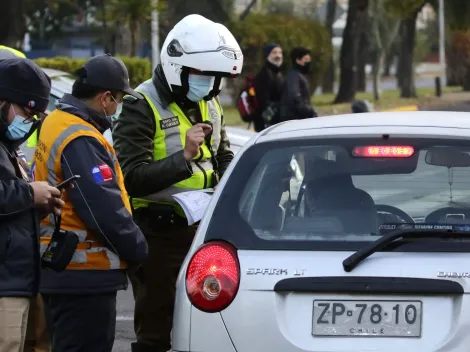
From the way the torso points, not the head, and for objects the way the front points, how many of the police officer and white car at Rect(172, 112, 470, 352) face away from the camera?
1

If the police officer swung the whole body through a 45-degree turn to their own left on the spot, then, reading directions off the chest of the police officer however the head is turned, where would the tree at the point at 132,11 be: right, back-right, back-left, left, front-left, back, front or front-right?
left

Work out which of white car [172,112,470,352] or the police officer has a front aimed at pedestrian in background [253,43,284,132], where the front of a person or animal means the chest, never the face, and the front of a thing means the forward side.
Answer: the white car

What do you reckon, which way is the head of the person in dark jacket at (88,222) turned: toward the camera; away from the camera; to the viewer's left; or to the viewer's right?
to the viewer's right

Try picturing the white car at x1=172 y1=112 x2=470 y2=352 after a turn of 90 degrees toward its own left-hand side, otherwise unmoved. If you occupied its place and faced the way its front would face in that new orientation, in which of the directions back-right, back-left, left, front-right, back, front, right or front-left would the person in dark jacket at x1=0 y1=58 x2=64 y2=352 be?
front

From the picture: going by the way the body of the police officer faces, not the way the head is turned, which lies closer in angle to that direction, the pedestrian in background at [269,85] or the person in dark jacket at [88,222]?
the person in dark jacket

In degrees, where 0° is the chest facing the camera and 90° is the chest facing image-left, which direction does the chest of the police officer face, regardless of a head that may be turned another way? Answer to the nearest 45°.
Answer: approximately 315°

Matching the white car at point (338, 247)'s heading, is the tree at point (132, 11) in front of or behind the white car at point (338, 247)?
in front

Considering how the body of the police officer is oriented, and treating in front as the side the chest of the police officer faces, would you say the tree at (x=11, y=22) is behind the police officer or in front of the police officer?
behind

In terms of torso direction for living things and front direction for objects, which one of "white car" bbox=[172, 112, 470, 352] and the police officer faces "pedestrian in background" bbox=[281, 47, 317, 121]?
the white car

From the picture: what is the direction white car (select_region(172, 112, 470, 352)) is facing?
away from the camera

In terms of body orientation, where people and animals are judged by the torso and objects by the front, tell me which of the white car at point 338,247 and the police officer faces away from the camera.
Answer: the white car

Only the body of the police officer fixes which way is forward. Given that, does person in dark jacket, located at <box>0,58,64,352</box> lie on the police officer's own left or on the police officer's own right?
on the police officer's own right

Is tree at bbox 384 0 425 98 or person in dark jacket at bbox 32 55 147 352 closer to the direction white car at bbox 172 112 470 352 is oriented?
the tree
